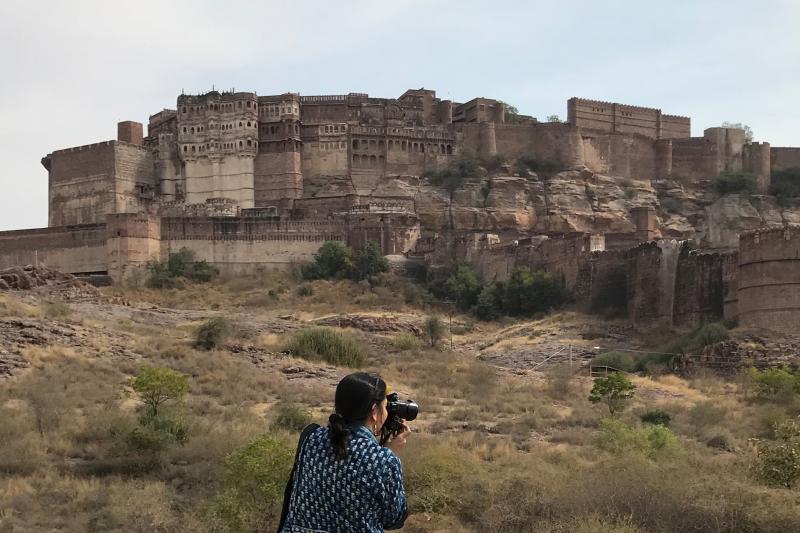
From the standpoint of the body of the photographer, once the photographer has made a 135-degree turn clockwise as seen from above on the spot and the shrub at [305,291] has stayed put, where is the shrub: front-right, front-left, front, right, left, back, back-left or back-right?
back

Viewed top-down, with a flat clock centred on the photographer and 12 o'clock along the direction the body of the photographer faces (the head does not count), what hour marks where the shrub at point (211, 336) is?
The shrub is roughly at 10 o'clock from the photographer.

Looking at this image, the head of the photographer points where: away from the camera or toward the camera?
away from the camera

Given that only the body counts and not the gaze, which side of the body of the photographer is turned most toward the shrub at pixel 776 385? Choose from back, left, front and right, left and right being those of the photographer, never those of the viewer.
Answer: front

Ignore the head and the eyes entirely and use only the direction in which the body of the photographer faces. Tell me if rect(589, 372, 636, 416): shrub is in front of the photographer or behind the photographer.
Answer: in front

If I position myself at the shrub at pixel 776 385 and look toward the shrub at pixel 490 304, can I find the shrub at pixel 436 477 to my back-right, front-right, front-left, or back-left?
back-left

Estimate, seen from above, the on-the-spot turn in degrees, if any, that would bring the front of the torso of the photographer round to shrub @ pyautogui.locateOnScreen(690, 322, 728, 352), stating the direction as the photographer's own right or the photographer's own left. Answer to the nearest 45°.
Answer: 0° — they already face it

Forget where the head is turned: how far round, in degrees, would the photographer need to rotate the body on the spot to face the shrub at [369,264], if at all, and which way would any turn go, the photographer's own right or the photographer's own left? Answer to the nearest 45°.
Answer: approximately 45° to the photographer's own left

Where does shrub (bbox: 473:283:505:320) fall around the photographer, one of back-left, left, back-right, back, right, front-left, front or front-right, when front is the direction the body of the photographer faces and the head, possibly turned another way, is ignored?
front-left

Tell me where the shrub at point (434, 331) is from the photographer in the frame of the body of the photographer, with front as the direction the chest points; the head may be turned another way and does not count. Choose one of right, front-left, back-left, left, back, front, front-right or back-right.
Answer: front-left

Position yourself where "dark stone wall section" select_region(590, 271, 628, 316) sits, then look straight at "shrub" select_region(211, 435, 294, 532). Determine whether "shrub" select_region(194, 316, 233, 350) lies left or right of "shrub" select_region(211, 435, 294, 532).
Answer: right

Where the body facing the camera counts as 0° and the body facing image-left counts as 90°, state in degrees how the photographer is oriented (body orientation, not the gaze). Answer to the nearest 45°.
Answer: approximately 225°

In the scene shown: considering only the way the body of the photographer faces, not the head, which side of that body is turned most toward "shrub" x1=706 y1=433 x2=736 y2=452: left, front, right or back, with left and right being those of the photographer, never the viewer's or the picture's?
front

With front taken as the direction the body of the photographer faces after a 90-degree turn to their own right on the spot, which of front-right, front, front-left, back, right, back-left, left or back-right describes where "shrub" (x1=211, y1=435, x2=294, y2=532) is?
back-left

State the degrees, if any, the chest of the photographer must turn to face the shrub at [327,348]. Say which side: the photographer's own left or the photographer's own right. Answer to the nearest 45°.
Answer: approximately 45° to the photographer's own left

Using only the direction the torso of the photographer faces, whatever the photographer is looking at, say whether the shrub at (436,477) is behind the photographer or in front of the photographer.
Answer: in front

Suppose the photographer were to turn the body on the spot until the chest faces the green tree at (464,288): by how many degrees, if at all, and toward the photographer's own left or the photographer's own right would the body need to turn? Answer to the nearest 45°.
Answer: approximately 45° to the photographer's own left

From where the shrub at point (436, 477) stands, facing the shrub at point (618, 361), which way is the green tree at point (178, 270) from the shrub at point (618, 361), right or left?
left
